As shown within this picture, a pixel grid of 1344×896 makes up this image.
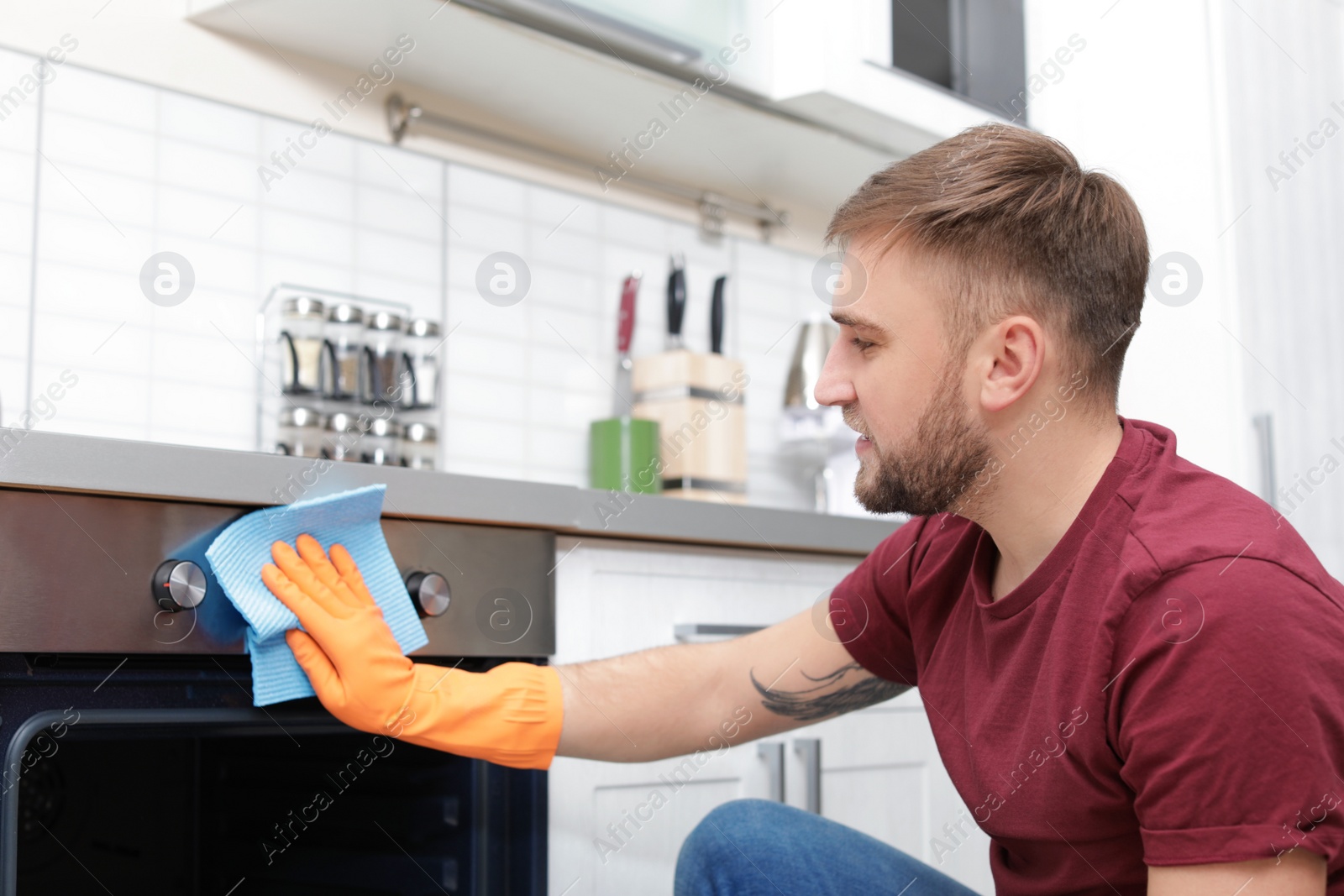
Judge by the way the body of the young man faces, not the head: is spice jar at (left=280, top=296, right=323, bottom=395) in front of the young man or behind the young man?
in front

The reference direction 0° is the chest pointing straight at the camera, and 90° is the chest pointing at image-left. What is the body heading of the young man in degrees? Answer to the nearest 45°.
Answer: approximately 90°

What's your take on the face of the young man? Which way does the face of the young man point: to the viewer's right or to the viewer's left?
to the viewer's left

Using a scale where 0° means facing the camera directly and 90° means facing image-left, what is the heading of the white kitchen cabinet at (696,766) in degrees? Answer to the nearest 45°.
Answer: approximately 315°

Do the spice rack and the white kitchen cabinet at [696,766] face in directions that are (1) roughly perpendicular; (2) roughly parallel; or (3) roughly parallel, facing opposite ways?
roughly parallel

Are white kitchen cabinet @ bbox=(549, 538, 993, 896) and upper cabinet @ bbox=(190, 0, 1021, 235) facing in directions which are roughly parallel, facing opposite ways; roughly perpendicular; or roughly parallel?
roughly parallel

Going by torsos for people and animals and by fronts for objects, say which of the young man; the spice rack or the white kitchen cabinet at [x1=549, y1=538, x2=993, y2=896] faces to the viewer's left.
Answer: the young man

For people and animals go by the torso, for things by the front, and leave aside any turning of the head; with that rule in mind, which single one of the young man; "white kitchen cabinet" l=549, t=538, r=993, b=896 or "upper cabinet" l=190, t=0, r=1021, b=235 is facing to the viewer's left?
the young man
